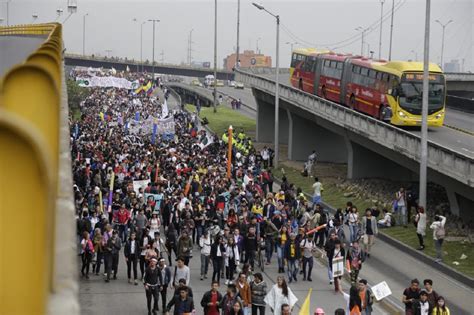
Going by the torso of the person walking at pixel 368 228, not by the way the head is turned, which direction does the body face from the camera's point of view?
toward the camera

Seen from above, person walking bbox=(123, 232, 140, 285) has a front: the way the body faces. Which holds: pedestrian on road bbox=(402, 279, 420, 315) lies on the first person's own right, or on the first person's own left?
on the first person's own left

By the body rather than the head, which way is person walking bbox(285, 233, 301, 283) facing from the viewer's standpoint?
toward the camera

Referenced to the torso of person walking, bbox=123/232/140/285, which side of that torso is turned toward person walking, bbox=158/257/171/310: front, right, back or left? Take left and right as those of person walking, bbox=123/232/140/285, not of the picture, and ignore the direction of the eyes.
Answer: front

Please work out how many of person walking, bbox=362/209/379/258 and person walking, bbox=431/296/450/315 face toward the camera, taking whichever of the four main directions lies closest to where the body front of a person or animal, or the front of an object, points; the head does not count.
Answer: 2

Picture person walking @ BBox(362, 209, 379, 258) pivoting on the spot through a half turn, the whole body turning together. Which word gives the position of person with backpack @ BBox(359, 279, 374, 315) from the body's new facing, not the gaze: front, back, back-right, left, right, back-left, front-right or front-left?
back

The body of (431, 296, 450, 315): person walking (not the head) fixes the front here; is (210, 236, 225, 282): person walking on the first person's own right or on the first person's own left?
on the first person's own right

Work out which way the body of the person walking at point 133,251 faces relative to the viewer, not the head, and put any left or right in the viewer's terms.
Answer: facing the viewer

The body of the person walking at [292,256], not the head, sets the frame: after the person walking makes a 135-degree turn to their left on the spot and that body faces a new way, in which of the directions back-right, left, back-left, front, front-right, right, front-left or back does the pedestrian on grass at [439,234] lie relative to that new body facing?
front

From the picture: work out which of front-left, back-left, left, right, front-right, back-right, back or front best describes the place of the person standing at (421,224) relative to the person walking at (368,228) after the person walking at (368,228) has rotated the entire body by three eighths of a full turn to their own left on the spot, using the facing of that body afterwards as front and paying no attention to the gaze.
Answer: front
